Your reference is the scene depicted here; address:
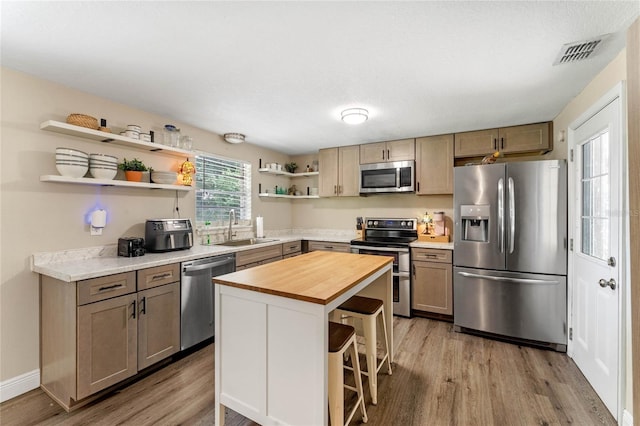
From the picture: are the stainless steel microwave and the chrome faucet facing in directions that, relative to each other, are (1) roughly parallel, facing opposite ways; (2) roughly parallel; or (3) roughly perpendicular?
roughly perpendicular

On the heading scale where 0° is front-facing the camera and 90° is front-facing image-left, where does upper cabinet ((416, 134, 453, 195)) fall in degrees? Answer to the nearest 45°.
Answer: approximately 0°

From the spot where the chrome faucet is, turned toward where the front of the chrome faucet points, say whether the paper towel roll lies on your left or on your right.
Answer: on your left

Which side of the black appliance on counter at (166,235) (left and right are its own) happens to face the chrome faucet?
left

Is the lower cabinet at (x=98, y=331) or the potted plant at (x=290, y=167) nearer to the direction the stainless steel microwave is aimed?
the lower cabinet

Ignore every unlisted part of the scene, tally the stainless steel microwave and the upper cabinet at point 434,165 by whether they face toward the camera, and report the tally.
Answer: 2

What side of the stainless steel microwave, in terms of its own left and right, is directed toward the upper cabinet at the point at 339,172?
right

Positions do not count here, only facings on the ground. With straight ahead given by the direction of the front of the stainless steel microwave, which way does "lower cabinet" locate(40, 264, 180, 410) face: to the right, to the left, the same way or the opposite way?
to the left

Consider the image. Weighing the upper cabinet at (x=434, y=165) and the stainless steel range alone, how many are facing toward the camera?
2
